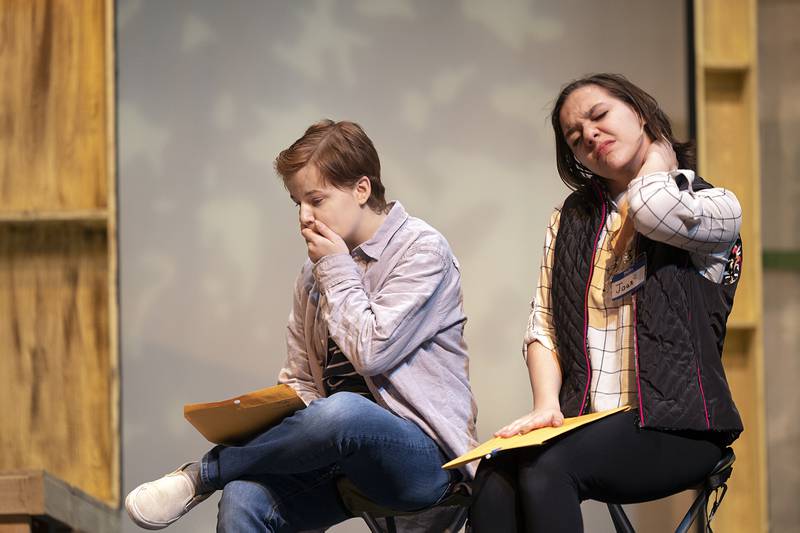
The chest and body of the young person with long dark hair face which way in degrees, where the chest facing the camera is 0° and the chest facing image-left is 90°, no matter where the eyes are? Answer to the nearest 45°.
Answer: approximately 45°

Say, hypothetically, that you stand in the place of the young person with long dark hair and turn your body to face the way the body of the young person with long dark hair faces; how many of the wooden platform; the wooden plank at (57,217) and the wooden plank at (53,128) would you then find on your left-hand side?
0

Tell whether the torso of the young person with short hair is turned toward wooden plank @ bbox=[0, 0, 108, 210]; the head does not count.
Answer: no

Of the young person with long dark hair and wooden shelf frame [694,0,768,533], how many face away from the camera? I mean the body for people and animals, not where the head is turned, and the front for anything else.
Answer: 0

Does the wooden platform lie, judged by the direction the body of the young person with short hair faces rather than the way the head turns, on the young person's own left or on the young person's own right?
on the young person's own right

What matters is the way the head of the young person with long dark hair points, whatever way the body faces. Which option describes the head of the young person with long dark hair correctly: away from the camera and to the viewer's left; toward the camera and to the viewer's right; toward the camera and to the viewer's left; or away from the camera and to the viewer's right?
toward the camera and to the viewer's left

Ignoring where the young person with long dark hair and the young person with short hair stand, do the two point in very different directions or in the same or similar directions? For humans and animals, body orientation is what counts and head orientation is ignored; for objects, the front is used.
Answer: same or similar directions

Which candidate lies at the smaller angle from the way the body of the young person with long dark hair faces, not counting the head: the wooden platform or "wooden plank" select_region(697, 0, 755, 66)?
the wooden platform

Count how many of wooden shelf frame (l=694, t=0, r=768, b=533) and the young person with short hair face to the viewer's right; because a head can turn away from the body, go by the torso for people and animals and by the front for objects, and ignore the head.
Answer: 0

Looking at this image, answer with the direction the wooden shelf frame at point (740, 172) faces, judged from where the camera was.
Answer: facing the viewer

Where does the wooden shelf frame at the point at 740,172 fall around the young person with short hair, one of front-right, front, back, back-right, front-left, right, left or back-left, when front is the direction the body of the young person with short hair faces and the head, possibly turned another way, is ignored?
back

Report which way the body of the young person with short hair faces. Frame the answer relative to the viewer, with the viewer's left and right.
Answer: facing the viewer and to the left of the viewer

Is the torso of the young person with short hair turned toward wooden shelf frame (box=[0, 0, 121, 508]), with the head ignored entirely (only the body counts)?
no

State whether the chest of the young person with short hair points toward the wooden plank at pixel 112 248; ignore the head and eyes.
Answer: no
